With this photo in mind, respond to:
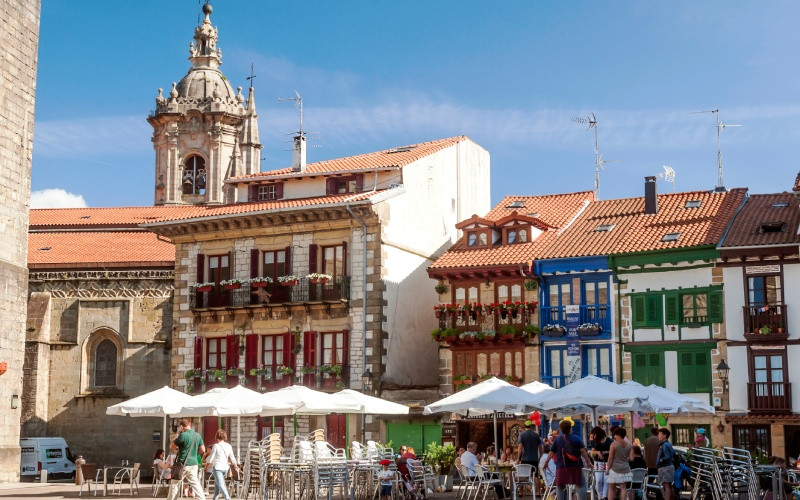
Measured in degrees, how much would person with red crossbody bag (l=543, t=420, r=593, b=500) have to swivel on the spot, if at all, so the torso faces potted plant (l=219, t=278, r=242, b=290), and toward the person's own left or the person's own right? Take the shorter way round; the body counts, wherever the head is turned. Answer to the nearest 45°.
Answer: approximately 45° to the person's own left

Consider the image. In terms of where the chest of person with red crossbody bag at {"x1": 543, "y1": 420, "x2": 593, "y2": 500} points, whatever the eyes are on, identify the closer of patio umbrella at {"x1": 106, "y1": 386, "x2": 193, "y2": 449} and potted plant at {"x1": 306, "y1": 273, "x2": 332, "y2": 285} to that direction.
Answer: the potted plant

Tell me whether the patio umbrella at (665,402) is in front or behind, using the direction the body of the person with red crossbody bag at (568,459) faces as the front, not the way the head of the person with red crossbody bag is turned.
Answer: in front

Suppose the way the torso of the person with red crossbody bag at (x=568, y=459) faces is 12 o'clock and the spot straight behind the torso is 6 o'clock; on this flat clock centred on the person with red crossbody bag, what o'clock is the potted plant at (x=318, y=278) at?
The potted plant is roughly at 11 o'clock from the person with red crossbody bag.

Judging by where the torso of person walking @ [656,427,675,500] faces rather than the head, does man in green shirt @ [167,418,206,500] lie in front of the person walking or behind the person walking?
in front

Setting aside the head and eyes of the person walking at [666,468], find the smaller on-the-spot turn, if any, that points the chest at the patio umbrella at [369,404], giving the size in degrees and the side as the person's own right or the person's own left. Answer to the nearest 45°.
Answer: approximately 45° to the person's own right

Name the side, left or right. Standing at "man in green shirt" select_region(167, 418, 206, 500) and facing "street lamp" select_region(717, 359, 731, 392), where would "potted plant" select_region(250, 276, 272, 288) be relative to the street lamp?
left

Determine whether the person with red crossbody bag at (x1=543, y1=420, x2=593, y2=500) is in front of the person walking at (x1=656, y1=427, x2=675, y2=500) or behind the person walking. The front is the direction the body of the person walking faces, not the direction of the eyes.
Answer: in front

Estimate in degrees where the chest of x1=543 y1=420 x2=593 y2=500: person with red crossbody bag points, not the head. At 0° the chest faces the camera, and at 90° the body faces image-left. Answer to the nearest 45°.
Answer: approximately 180°
